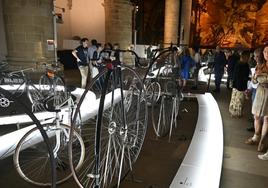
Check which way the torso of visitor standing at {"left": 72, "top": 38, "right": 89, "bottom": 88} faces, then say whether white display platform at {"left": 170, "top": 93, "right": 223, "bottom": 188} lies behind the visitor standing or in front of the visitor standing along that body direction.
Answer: in front

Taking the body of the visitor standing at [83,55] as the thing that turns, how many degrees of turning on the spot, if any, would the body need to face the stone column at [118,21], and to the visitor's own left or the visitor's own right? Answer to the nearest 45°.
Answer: approximately 135° to the visitor's own left

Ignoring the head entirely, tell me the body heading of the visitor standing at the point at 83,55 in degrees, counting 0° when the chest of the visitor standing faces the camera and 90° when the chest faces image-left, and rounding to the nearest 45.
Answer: approximately 315°

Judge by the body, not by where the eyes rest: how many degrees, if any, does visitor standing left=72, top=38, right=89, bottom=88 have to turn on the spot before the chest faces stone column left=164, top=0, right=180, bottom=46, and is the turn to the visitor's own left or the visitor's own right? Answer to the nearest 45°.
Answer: approximately 90° to the visitor's own left

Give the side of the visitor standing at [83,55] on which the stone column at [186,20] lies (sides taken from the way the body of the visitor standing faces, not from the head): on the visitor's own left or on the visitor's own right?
on the visitor's own left
